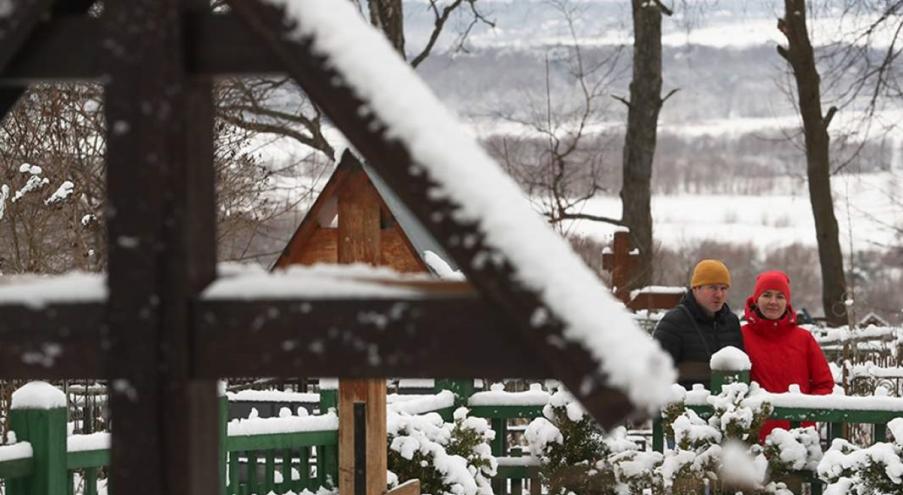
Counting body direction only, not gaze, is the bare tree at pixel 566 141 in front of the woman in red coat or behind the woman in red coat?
behind

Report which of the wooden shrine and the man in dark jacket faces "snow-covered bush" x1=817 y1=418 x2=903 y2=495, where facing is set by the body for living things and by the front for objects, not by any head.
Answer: the man in dark jacket

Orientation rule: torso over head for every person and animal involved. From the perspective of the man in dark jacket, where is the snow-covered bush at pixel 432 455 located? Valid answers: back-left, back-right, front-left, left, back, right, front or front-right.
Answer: right

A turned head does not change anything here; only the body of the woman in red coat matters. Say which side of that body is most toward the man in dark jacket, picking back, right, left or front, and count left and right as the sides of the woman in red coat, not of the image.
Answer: right

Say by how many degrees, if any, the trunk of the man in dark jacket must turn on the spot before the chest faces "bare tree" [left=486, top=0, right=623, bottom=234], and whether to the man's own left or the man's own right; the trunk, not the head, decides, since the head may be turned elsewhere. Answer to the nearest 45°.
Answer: approximately 135° to the man's own left

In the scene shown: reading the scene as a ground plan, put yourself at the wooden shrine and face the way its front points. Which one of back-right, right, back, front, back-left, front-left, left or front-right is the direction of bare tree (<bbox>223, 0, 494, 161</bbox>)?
back

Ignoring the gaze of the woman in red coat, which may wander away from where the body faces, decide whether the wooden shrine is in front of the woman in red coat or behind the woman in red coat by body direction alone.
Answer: in front

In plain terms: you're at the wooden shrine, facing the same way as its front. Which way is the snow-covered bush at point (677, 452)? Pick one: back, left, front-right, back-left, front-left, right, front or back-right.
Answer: back-left

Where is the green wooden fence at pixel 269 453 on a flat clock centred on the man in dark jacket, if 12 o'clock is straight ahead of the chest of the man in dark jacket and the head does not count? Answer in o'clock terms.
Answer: The green wooden fence is roughly at 3 o'clock from the man in dark jacket.

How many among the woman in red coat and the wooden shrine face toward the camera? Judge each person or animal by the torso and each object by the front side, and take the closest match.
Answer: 2

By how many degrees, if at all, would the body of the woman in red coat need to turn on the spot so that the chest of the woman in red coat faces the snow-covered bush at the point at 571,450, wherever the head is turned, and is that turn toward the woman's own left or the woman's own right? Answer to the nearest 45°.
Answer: approximately 90° to the woman's own right
